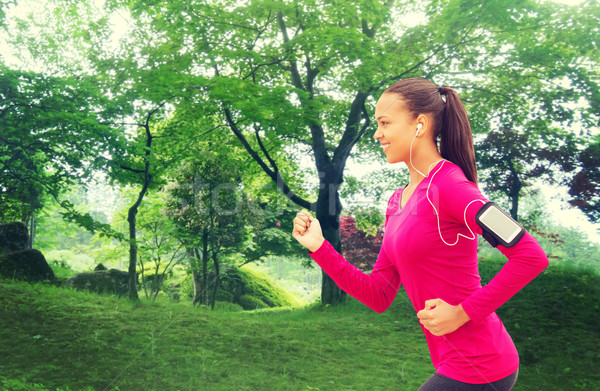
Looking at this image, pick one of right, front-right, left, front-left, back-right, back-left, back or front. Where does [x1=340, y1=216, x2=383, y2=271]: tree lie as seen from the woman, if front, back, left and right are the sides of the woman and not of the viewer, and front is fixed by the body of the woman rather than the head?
right

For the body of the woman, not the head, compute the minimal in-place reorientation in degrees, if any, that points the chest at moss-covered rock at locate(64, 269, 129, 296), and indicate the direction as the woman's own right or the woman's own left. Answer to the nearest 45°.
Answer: approximately 45° to the woman's own right

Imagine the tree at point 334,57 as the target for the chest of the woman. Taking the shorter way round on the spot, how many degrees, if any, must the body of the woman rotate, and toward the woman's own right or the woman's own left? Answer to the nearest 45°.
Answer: approximately 90° to the woman's own right

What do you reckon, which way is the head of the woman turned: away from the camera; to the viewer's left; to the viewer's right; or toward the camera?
to the viewer's left

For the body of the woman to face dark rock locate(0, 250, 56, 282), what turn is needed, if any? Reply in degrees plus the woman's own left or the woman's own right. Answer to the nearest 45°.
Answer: approximately 45° to the woman's own right

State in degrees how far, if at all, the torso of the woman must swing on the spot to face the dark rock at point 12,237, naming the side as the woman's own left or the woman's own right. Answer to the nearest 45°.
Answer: approximately 45° to the woman's own right

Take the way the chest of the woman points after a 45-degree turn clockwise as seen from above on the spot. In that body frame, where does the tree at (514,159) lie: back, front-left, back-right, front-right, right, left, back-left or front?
front-right

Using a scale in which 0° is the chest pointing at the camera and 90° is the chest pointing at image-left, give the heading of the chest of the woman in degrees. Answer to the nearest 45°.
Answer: approximately 90°
